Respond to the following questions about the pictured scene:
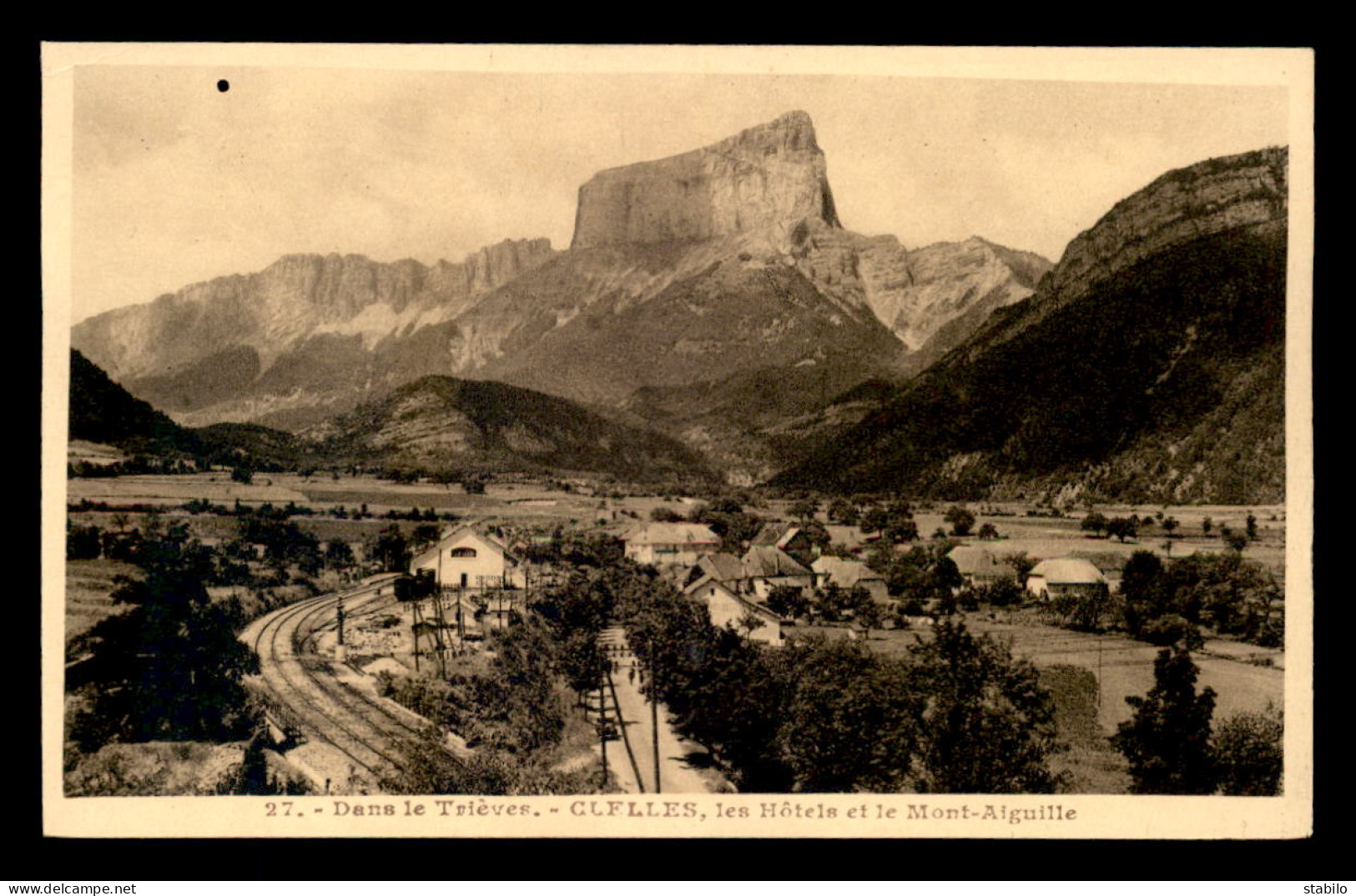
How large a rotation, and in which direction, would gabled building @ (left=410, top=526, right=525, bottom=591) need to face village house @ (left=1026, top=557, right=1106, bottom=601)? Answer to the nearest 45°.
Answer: approximately 90° to its left

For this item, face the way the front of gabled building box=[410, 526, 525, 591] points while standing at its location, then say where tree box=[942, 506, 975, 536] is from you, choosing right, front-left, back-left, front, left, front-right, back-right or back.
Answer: left

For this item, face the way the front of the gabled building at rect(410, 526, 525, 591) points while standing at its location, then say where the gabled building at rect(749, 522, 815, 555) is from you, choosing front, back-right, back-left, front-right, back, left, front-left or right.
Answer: left

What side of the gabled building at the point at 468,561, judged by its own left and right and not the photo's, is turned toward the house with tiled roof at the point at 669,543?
left

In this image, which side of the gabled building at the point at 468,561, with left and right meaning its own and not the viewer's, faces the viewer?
front

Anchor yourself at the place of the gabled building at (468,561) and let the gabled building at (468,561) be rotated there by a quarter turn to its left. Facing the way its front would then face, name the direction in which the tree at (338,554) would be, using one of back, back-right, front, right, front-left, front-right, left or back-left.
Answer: back

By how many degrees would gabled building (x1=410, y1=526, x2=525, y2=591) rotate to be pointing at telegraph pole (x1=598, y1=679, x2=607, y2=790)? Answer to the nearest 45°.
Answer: approximately 45° to its left
